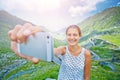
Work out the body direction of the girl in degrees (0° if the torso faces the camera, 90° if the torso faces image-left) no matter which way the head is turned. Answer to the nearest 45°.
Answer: approximately 0°
